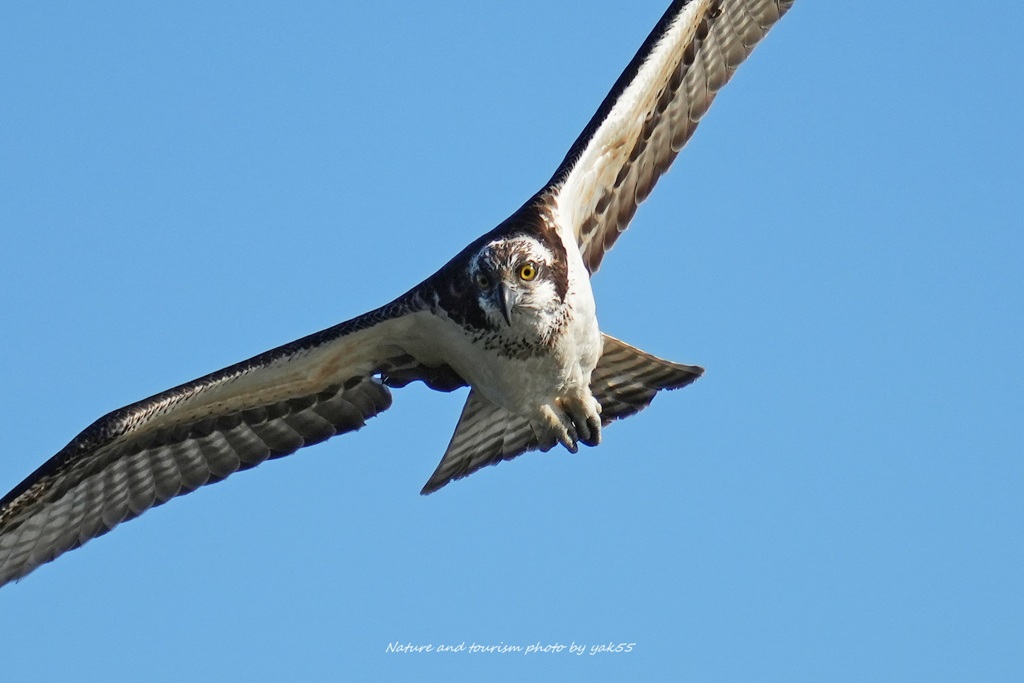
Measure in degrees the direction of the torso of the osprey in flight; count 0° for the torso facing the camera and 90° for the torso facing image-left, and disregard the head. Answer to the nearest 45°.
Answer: approximately 0°
